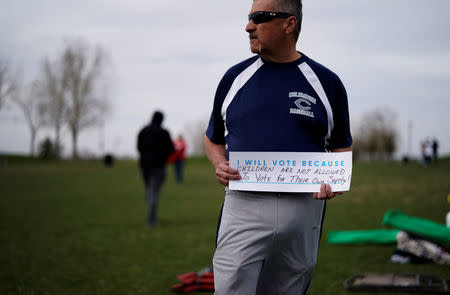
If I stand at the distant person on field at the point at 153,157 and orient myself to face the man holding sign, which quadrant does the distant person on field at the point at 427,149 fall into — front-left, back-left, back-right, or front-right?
back-left

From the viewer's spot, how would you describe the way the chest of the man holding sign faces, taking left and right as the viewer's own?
facing the viewer

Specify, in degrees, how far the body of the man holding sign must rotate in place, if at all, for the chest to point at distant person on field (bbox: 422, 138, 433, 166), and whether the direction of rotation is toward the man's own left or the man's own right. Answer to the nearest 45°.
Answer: approximately 180°

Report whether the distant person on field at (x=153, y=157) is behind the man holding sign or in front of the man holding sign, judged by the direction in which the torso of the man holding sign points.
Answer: behind
